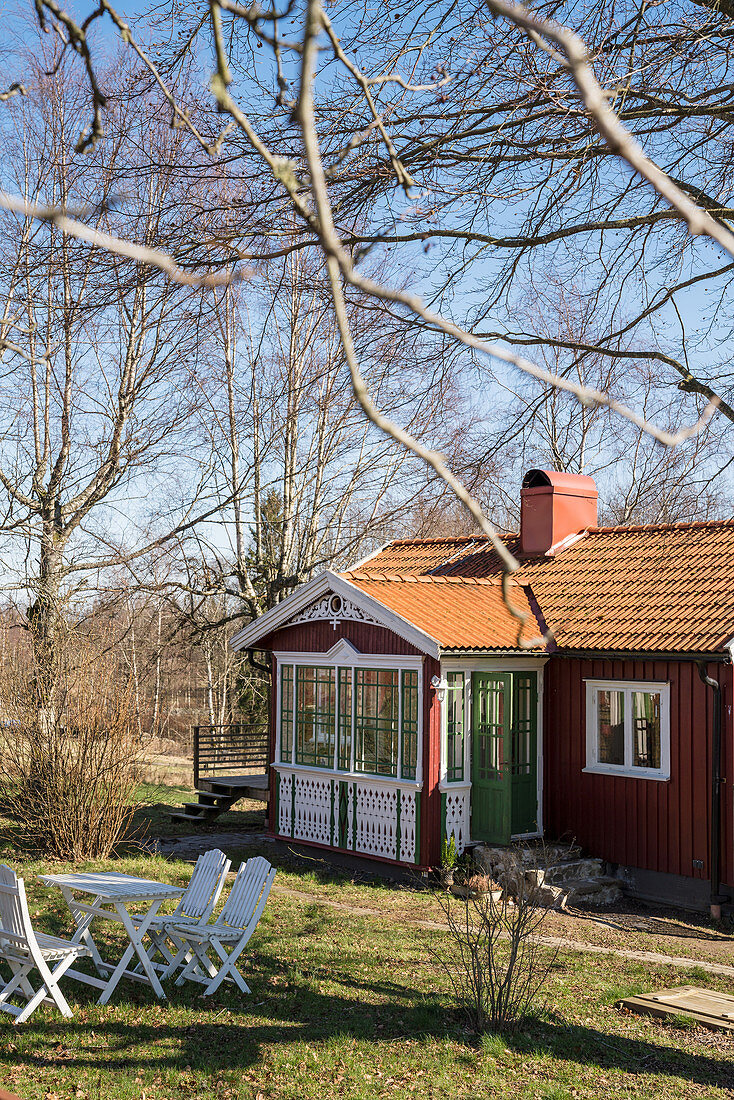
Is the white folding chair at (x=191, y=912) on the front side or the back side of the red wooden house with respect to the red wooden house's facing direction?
on the front side

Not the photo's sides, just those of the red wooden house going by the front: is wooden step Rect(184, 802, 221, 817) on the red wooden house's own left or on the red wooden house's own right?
on the red wooden house's own right

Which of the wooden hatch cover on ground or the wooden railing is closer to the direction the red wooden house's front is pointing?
the wooden hatch cover on ground

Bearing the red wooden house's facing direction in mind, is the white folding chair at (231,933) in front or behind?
in front

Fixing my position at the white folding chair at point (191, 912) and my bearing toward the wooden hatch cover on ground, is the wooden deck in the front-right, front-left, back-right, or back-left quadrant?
back-left

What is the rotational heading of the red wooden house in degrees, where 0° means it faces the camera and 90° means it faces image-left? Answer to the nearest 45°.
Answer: approximately 45°
